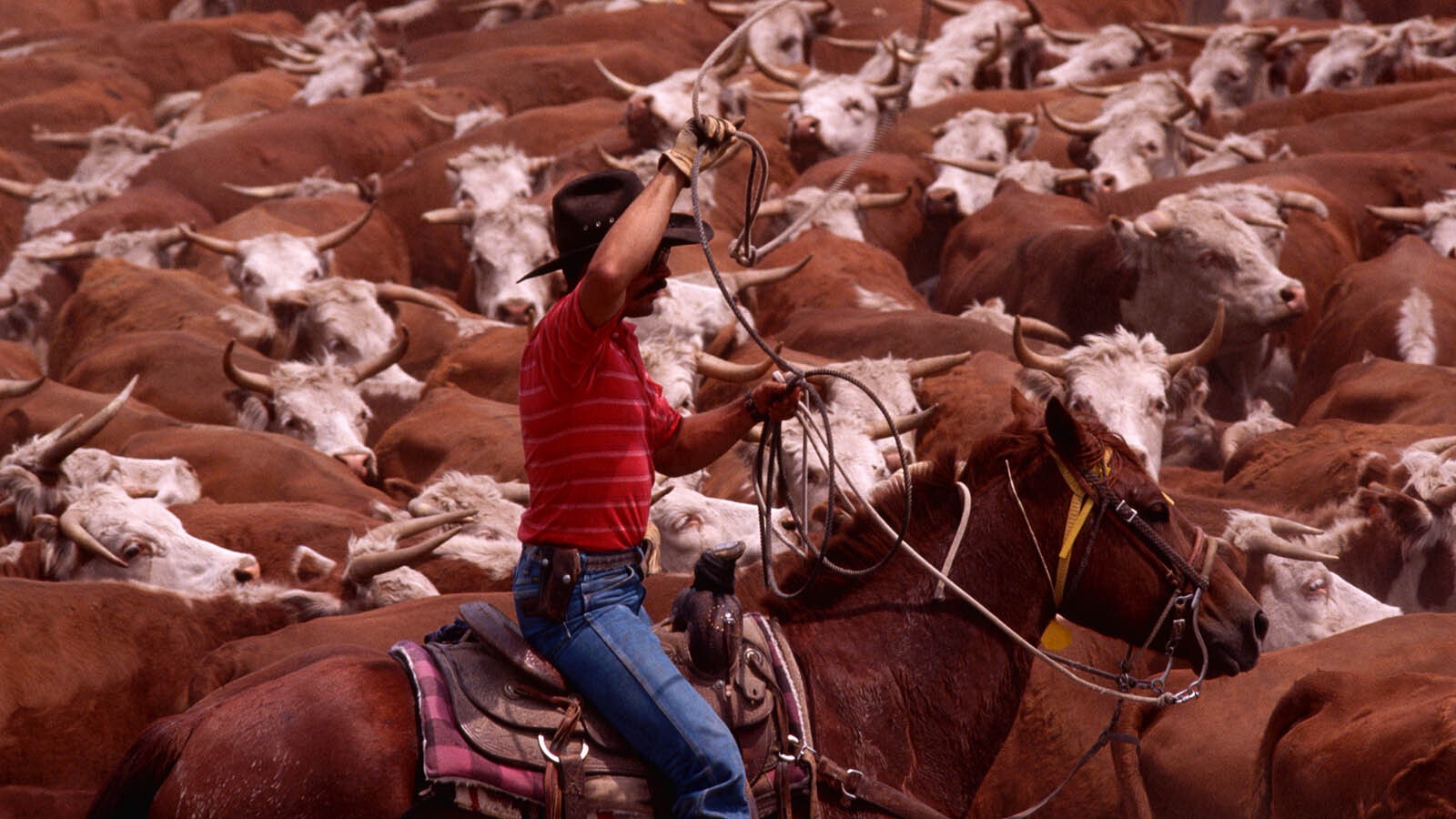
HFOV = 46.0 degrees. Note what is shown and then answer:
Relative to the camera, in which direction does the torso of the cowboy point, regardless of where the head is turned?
to the viewer's right

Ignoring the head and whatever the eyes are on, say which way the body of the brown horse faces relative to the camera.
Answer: to the viewer's right

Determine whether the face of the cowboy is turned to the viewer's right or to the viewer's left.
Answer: to the viewer's right
